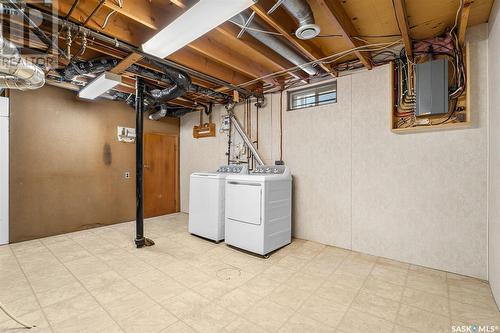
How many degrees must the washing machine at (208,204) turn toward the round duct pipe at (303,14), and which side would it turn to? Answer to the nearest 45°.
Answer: approximately 90° to its left

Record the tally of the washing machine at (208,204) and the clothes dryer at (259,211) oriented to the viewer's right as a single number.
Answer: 0

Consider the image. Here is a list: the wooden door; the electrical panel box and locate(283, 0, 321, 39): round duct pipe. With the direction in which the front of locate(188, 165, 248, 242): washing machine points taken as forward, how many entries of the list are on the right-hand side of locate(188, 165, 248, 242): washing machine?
1

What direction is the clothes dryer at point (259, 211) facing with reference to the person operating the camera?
facing the viewer and to the left of the viewer

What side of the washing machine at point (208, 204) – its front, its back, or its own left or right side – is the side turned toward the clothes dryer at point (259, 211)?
left

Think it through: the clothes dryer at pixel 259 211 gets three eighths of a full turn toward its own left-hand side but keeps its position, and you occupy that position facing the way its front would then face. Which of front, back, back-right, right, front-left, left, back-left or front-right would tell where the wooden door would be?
back-left

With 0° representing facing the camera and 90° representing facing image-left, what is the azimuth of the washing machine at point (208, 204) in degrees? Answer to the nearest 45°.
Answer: approximately 45°

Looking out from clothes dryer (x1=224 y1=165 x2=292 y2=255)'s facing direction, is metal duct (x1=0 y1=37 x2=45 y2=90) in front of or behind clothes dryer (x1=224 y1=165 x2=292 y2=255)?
in front

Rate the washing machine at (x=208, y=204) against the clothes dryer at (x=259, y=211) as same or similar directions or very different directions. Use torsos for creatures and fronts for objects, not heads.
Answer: same or similar directions
